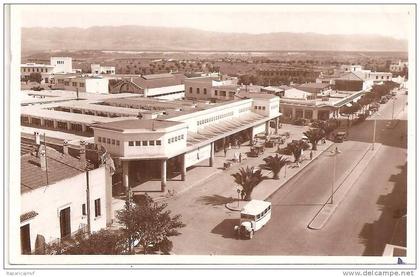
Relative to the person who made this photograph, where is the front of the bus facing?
facing the viewer and to the left of the viewer

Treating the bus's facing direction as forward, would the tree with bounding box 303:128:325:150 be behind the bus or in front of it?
behind

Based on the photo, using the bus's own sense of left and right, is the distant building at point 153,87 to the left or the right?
on its right

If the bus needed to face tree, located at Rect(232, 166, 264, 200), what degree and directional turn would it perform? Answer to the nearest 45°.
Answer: approximately 135° to its right

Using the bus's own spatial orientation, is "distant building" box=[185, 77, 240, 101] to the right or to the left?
on its right
